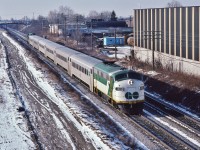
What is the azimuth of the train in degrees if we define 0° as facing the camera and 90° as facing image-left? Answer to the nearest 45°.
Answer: approximately 315°

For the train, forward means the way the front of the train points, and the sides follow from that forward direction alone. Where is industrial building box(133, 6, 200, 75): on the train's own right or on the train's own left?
on the train's own left
